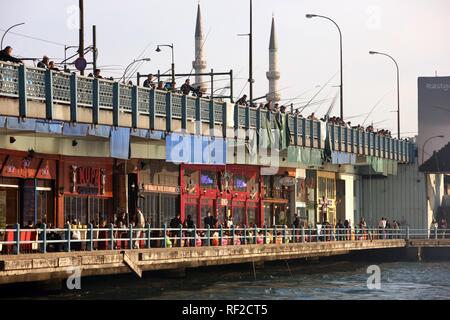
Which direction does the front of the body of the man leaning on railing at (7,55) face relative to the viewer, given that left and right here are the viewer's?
facing the viewer and to the right of the viewer
